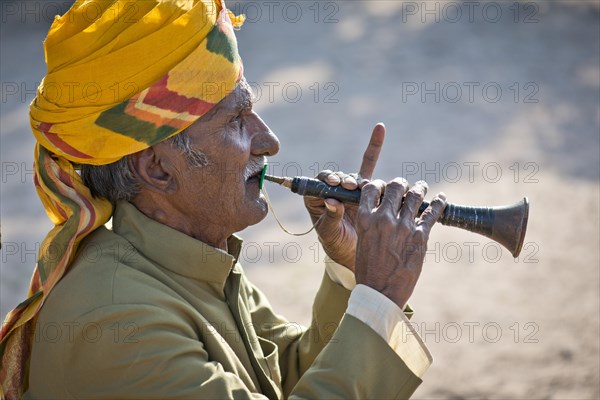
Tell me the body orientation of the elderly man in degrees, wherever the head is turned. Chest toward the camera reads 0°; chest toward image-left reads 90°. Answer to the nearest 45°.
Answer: approximately 270°

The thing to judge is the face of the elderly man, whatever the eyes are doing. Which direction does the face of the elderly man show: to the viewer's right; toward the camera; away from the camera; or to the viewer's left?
to the viewer's right
